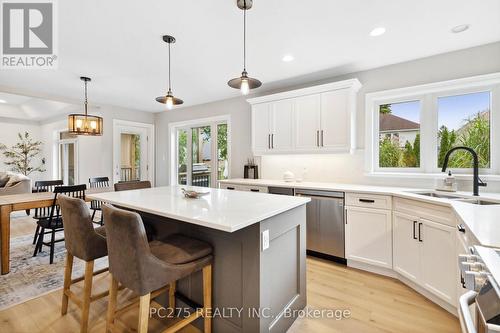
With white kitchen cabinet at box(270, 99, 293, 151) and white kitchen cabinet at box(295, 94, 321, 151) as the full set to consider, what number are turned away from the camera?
0

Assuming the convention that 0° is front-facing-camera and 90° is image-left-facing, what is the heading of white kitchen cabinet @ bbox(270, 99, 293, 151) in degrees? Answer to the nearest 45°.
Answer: approximately 45°

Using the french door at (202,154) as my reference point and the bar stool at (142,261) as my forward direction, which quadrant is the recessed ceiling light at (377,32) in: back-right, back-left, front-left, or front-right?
front-left

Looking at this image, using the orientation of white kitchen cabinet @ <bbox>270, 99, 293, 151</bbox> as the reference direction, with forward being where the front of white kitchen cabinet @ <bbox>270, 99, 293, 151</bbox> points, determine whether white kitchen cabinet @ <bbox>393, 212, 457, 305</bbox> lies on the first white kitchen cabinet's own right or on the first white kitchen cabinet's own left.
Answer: on the first white kitchen cabinet's own left

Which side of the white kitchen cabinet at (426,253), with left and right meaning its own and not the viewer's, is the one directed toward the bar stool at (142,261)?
front

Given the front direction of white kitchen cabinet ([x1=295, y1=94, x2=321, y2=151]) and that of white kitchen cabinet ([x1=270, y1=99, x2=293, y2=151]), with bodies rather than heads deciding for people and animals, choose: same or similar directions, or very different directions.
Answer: same or similar directions

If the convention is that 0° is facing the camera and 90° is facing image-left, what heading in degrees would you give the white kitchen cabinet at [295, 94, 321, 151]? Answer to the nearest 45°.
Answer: approximately 45°

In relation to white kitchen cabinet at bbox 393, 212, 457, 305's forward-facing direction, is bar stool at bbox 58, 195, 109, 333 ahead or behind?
ahead

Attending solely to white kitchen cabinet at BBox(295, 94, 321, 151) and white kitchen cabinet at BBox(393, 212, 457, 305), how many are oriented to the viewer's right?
0

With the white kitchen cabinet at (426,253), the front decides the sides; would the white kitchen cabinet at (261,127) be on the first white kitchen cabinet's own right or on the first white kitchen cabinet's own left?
on the first white kitchen cabinet's own right

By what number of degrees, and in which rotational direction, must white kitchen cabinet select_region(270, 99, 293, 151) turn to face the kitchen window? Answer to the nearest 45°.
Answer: approximately 135° to its left

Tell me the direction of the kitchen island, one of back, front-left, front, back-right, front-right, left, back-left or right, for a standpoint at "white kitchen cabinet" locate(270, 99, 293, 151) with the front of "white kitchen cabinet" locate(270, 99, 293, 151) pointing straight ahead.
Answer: front-left
